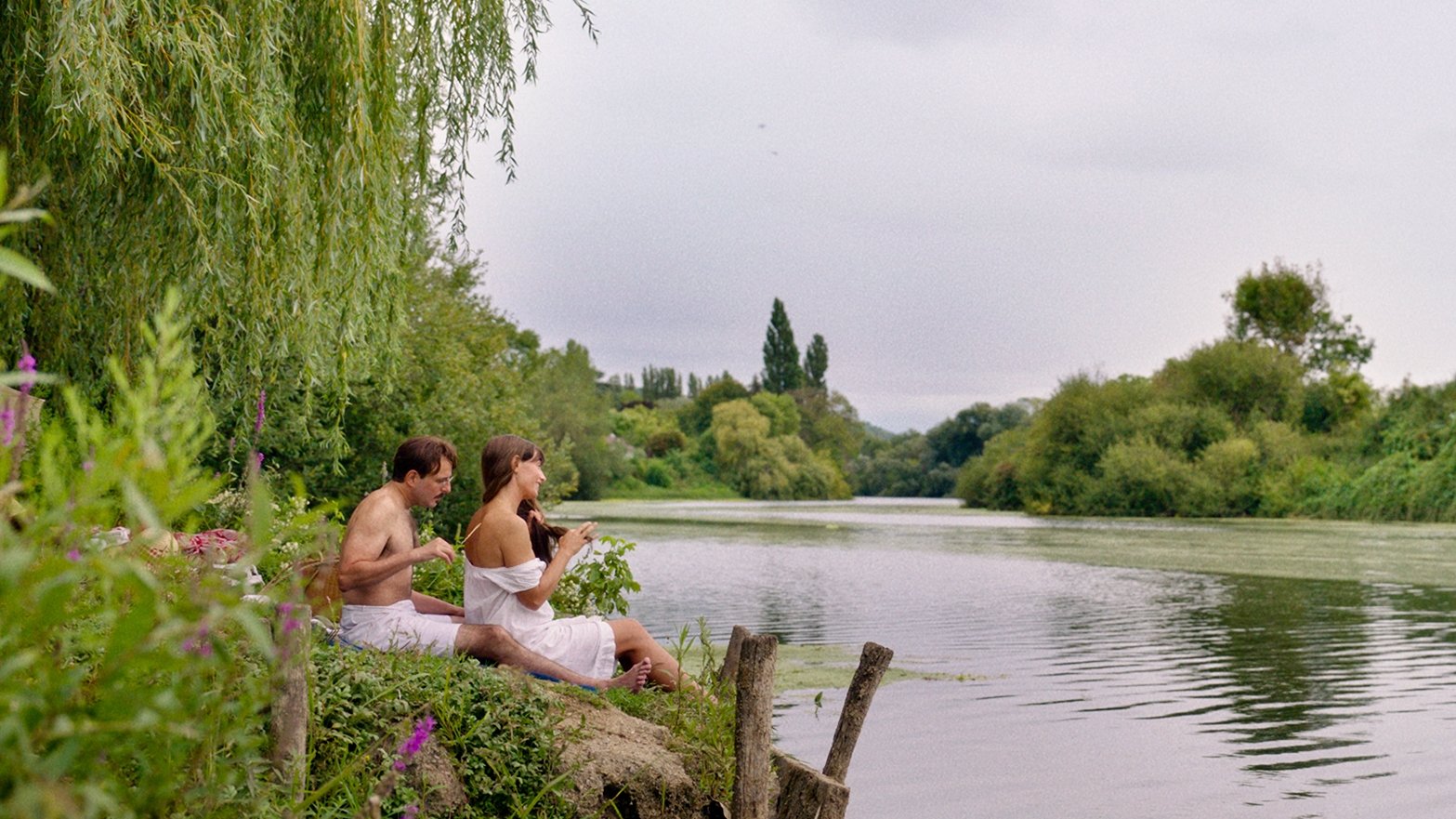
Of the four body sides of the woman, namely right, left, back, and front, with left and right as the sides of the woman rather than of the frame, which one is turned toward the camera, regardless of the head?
right

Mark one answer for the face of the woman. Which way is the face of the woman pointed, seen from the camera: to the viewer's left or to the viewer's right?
to the viewer's right

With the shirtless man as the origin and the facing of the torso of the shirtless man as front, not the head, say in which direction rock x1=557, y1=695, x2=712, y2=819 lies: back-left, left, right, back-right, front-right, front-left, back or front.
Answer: front-right

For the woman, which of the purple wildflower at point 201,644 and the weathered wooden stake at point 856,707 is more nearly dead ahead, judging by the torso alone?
the weathered wooden stake

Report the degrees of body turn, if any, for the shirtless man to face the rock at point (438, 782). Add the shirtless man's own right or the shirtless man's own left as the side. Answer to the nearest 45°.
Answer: approximately 90° to the shirtless man's own right

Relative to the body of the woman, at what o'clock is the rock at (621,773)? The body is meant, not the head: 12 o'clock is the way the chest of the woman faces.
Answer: The rock is roughly at 2 o'clock from the woman.

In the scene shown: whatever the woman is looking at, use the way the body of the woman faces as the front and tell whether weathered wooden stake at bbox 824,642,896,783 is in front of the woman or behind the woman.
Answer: in front

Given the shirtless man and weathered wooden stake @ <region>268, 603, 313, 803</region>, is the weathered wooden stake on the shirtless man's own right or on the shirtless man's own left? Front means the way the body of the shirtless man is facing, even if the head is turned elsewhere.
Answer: on the shirtless man's own right

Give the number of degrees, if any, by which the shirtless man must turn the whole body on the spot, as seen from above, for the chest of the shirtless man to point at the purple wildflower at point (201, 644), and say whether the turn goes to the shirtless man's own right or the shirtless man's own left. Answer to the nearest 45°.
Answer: approximately 90° to the shirtless man's own right

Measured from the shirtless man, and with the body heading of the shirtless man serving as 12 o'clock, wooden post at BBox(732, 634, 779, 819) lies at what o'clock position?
The wooden post is roughly at 1 o'clock from the shirtless man.

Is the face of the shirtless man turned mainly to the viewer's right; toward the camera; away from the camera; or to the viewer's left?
to the viewer's right

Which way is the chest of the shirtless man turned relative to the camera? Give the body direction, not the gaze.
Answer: to the viewer's right

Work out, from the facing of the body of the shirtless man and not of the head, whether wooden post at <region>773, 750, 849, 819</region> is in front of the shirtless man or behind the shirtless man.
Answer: in front

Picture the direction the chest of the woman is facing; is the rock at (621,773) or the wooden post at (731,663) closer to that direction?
the wooden post
